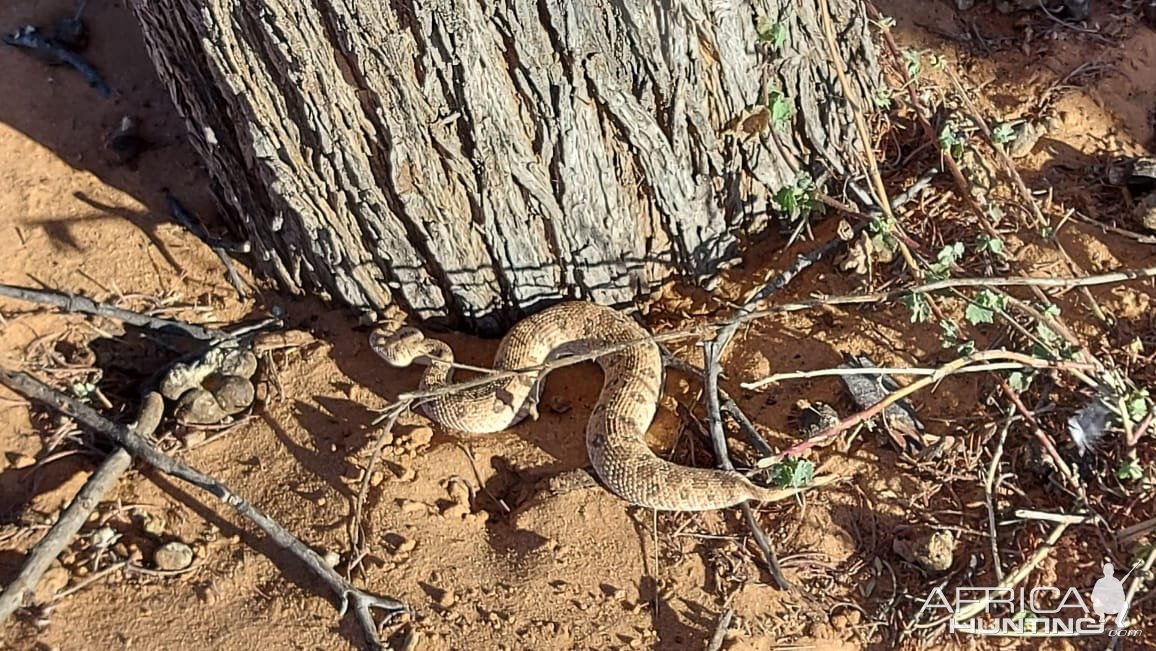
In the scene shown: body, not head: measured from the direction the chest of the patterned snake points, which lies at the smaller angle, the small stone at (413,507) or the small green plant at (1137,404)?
the small stone

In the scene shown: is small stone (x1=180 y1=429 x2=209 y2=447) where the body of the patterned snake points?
yes

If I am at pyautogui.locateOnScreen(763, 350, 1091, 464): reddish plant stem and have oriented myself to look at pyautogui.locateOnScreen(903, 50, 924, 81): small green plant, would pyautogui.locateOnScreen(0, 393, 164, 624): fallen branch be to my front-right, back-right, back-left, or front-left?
back-left

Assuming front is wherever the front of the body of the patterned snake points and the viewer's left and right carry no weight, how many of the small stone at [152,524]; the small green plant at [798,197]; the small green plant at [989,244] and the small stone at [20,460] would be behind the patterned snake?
2

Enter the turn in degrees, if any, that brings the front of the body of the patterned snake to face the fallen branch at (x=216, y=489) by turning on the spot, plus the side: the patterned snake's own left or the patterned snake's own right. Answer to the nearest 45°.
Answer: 0° — it already faces it

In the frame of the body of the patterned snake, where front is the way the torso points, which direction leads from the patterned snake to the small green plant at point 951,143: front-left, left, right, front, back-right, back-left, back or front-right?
back

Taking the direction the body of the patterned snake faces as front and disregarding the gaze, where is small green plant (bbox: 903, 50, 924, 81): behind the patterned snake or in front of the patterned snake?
behind

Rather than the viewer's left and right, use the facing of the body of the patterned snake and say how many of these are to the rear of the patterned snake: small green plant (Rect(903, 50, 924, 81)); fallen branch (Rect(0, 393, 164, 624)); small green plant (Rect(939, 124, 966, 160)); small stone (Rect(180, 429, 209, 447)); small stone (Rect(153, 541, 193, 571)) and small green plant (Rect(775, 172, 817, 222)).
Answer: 3

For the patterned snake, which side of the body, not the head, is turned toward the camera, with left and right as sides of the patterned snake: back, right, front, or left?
left

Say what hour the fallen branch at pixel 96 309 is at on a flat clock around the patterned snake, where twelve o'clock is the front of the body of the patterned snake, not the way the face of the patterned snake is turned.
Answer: The fallen branch is roughly at 1 o'clock from the patterned snake.

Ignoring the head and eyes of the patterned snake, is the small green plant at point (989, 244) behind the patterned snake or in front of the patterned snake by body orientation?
behind

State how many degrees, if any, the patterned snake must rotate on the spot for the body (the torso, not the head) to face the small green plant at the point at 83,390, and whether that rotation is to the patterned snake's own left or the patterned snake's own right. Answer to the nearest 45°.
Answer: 0° — it already faces it

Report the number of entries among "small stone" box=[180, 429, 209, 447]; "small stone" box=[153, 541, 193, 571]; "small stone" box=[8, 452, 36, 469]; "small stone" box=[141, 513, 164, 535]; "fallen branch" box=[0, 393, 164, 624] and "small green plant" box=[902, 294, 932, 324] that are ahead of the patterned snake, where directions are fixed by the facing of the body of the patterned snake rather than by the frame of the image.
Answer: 5

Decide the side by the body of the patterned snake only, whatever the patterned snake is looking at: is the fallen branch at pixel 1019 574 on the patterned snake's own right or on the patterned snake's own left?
on the patterned snake's own left
